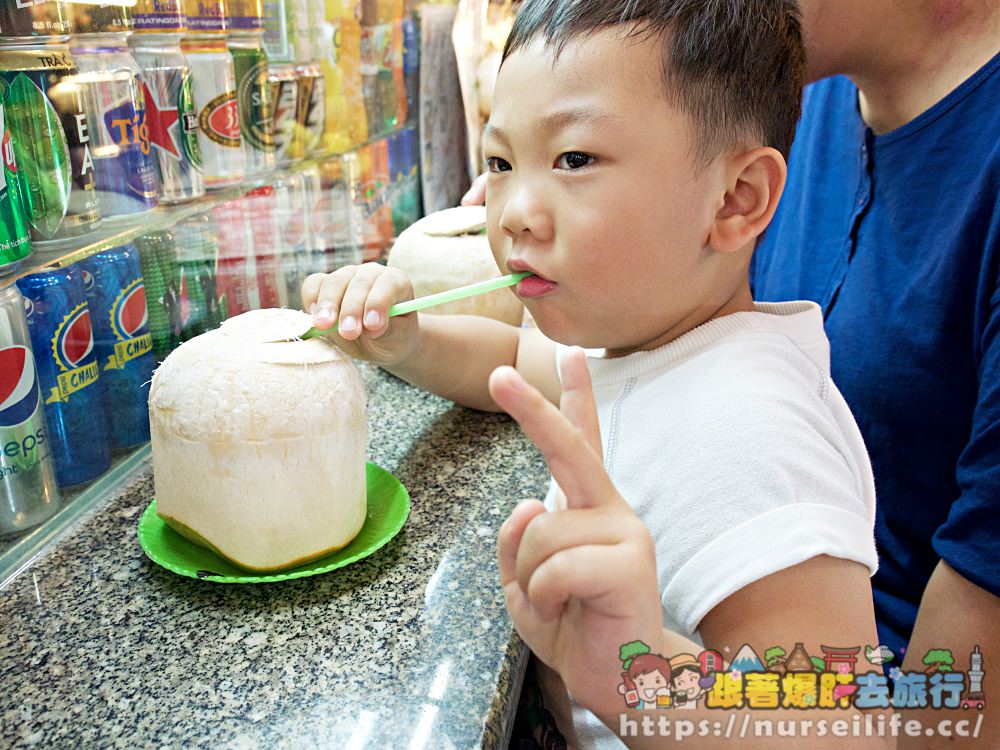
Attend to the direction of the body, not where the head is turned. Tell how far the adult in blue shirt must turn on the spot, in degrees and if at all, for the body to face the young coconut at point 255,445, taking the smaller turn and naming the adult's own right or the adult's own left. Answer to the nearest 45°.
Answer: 0° — they already face it

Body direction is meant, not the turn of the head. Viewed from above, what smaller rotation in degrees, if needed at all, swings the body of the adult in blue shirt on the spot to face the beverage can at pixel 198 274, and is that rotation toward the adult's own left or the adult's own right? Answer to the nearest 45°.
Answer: approximately 45° to the adult's own right

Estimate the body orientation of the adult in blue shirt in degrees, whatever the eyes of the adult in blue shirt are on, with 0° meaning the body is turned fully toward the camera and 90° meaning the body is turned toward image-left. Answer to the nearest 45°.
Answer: approximately 45°

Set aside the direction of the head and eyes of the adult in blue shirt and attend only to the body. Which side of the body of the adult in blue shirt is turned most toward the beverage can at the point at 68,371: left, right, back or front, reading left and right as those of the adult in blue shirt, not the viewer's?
front

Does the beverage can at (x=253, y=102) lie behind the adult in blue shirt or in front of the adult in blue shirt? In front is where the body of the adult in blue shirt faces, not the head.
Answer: in front

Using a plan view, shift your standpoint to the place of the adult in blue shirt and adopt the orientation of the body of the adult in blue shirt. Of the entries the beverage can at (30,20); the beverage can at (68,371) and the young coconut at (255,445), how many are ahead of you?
3

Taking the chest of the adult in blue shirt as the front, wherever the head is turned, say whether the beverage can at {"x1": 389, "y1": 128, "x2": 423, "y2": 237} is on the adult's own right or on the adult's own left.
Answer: on the adult's own right

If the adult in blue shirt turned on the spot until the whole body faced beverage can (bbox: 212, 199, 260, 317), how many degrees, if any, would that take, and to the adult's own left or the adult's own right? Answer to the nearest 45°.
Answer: approximately 45° to the adult's own right

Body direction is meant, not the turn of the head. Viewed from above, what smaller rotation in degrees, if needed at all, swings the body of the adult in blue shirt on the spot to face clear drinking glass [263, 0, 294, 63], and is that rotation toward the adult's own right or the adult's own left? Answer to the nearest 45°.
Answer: approximately 45° to the adult's own right

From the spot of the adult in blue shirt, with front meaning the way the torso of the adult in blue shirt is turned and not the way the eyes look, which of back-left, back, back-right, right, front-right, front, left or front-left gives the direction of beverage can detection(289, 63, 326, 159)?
front-right

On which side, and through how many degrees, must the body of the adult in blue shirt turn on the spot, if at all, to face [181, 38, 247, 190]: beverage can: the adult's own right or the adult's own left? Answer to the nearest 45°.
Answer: approximately 45° to the adult's own right

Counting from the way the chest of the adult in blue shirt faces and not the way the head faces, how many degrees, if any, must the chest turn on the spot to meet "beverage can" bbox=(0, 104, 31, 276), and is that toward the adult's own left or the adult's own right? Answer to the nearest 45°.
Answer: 0° — they already face it

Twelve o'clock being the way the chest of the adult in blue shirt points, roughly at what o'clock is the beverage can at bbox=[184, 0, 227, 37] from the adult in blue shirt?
The beverage can is roughly at 1 o'clock from the adult in blue shirt.

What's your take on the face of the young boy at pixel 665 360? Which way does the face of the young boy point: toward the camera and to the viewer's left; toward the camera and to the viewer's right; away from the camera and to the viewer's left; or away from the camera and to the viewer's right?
toward the camera and to the viewer's left

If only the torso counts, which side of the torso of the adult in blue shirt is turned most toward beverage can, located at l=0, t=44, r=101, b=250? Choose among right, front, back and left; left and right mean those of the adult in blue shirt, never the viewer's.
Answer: front
